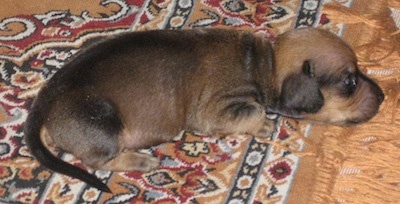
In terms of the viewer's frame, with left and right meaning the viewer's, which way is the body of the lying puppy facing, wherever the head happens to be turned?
facing to the right of the viewer
